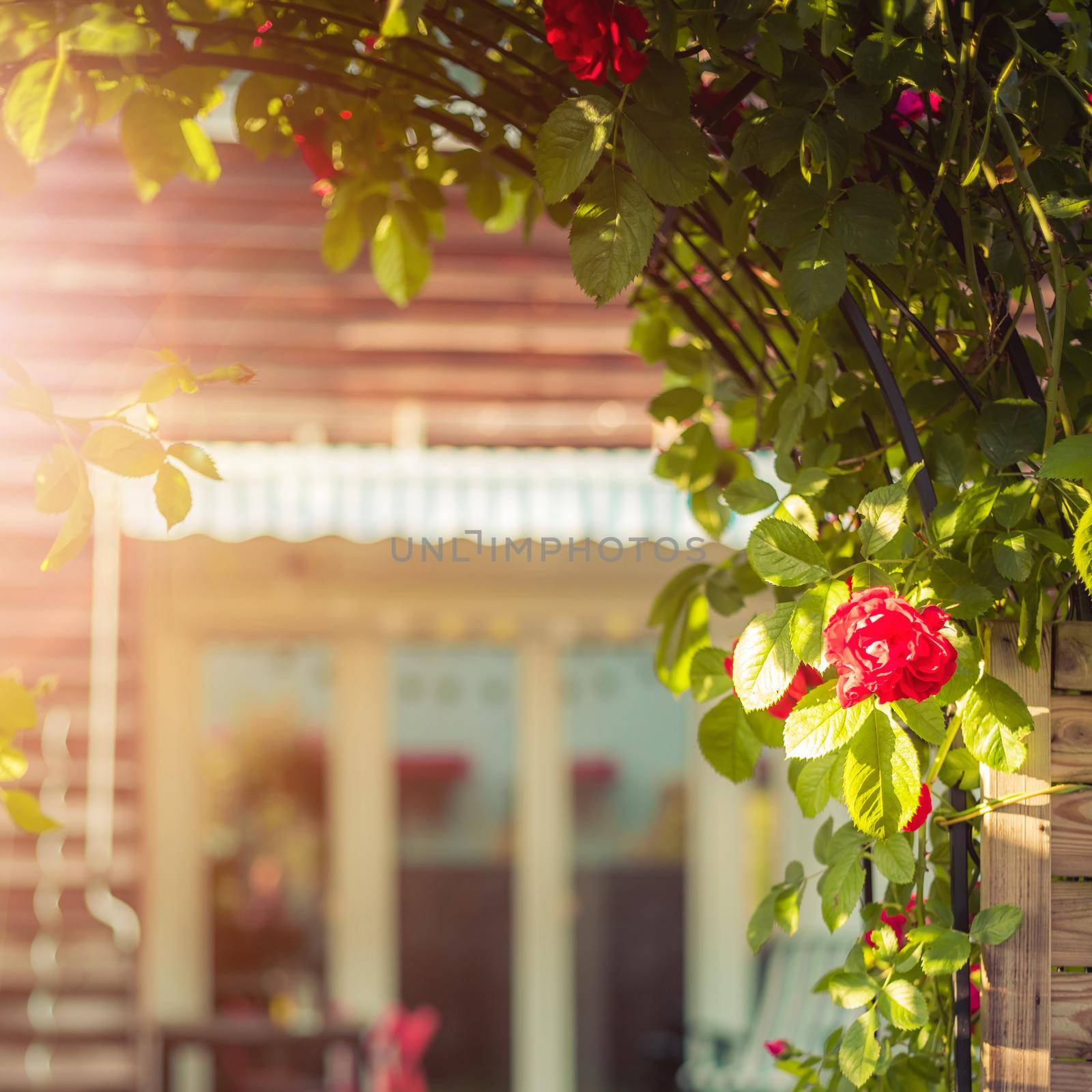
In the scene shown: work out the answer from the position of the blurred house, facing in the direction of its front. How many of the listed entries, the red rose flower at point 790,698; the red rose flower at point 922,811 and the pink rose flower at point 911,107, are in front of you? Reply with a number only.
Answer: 3

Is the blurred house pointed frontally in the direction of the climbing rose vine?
yes

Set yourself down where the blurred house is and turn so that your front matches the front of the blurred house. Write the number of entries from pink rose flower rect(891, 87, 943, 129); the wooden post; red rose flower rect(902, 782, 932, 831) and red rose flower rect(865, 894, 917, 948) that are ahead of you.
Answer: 4

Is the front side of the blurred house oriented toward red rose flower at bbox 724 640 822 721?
yes

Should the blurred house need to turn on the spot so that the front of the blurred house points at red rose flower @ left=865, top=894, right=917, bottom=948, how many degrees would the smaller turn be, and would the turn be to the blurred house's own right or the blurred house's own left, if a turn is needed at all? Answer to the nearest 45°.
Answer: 0° — it already faces it

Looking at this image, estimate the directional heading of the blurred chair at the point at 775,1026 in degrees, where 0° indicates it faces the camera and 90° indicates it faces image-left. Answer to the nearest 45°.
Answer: approximately 45°

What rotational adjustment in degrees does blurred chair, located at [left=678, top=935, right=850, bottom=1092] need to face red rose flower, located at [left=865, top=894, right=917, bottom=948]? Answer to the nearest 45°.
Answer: approximately 45° to its left

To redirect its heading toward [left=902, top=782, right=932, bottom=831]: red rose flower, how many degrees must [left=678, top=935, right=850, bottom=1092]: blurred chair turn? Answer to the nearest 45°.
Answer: approximately 45° to its left

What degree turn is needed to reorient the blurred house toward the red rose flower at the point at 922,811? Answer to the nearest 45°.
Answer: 0° — it already faces it
